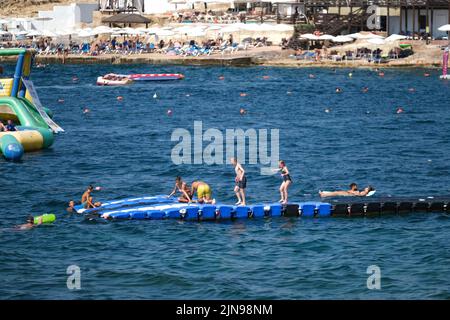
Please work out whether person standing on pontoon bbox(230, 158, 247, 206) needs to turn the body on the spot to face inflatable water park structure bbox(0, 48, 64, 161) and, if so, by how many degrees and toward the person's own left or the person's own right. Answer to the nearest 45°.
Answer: approximately 45° to the person's own right
